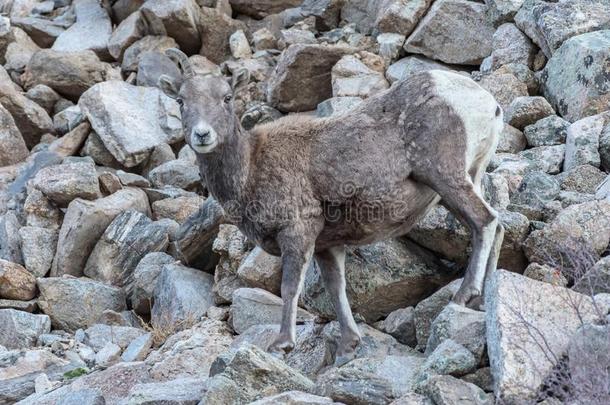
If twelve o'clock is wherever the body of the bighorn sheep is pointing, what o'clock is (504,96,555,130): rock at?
The rock is roughly at 4 o'clock from the bighorn sheep.

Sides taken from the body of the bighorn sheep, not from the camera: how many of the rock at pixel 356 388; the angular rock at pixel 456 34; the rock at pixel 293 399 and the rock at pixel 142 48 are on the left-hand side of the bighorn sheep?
2

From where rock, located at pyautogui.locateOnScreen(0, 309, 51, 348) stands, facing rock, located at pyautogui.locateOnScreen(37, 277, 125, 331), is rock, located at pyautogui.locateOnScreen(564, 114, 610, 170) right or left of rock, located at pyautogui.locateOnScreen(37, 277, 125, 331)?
right

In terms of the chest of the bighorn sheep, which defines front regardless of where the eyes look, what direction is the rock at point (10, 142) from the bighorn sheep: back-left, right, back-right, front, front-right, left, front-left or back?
front-right

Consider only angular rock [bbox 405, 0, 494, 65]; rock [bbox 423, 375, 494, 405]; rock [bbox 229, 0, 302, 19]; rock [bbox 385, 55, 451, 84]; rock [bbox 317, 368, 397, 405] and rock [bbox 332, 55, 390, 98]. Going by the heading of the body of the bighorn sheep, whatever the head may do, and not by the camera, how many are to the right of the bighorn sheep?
4

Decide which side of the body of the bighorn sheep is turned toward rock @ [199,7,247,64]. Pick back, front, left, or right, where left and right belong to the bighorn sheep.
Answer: right

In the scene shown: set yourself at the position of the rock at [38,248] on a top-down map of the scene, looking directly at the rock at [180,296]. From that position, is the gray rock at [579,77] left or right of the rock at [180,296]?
left

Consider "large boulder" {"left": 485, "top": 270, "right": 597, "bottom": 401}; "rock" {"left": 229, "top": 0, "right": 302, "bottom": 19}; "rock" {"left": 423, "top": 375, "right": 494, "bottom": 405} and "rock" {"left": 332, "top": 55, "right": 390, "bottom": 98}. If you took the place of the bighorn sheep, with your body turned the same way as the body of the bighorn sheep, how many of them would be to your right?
2

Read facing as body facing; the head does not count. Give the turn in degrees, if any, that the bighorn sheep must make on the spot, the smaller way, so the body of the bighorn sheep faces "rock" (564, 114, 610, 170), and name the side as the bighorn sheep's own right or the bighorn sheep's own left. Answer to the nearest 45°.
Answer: approximately 135° to the bighorn sheep's own right

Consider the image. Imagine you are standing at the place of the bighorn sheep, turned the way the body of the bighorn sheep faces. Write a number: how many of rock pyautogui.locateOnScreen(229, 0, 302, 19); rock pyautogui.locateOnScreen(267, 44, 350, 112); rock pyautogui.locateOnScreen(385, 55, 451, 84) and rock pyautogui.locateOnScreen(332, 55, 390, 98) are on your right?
4

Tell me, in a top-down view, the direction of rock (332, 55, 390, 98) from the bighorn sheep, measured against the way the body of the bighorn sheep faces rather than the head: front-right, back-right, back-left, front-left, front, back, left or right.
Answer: right

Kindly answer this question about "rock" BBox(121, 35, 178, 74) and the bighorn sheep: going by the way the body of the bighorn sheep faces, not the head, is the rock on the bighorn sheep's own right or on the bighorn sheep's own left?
on the bighorn sheep's own right

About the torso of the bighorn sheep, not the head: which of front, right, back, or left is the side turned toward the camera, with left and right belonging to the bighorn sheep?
left
